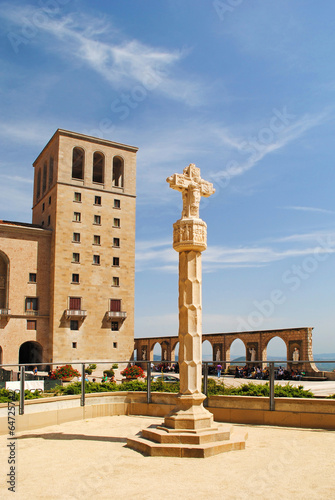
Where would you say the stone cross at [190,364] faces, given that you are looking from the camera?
facing the viewer and to the right of the viewer

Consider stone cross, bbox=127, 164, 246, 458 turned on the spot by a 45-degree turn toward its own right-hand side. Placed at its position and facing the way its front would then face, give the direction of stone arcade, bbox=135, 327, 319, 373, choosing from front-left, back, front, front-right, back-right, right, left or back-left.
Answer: back

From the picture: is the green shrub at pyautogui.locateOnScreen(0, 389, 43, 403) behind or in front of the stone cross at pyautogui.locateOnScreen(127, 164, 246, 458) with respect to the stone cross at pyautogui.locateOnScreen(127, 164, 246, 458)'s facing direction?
behind
